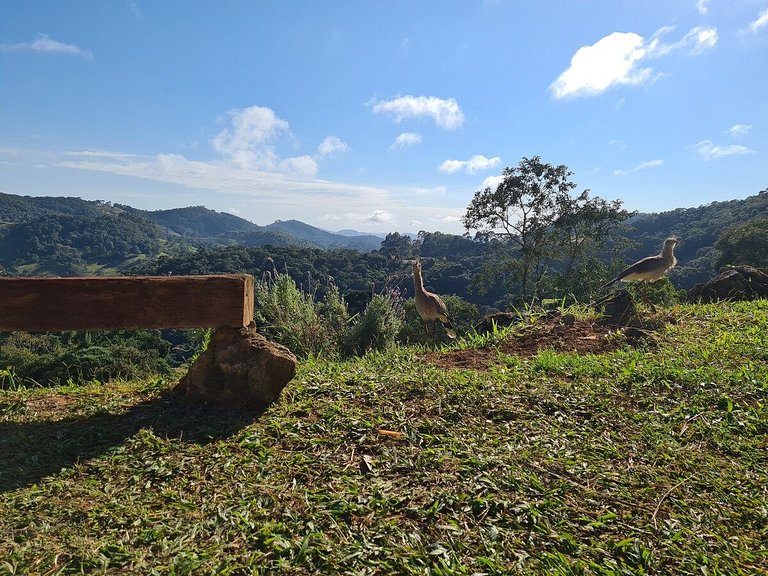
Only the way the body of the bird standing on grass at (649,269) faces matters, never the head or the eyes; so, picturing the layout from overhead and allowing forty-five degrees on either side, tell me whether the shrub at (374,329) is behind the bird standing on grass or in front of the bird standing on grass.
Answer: behind

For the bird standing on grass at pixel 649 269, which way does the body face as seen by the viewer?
to the viewer's right

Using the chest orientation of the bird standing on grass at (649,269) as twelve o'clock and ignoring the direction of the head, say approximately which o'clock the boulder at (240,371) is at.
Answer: The boulder is roughly at 4 o'clock from the bird standing on grass.

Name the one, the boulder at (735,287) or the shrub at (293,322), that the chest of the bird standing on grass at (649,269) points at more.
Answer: the boulder

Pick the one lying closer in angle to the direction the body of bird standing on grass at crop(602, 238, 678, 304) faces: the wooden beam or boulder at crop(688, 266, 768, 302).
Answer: the boulder

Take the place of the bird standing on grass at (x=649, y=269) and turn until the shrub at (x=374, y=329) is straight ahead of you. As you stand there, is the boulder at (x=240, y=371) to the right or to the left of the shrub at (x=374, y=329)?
left

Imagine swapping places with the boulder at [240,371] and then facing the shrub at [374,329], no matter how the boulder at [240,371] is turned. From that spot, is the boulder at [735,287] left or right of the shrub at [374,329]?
right

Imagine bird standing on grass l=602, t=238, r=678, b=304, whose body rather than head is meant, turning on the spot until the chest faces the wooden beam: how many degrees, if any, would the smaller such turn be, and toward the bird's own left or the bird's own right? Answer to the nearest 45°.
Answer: approximately 135° to the bird's own right

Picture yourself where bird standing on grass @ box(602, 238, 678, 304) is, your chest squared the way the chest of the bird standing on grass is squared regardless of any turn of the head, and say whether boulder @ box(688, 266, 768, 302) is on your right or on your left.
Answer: on your left

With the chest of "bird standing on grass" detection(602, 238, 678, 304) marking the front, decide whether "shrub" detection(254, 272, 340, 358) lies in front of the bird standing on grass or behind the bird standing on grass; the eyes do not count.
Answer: behind

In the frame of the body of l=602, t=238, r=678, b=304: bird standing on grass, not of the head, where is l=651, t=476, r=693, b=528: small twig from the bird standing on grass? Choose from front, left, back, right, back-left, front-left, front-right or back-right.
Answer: right
